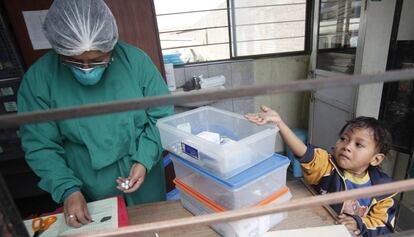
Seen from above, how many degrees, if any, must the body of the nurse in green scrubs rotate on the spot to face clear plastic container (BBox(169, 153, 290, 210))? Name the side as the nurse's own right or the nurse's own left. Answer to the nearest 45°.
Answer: approximately 45° to the nurse's own left

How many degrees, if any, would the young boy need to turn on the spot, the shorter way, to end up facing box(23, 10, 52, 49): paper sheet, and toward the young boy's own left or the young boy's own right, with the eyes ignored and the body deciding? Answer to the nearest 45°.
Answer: approximately 45° to the young boy's own right

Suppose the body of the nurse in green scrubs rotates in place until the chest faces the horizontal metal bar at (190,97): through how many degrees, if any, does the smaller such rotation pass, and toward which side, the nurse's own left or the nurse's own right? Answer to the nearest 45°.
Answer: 0° — they already face it

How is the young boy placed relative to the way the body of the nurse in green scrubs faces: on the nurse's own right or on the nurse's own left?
on the nurse's own left

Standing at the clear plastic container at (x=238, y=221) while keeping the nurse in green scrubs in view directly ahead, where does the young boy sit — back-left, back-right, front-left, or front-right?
back-right

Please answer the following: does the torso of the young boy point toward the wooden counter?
yes

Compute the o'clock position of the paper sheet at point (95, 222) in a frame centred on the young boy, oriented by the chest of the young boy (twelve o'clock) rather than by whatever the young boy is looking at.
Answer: The paper sheet is roughly at 12 o'clock from the young boy.
